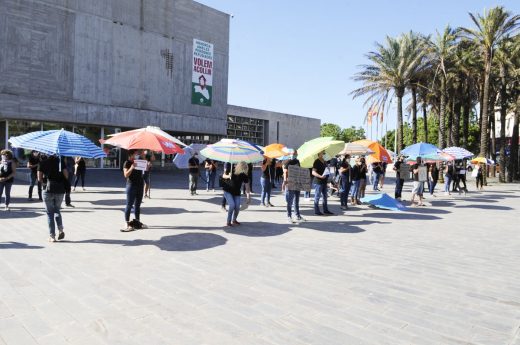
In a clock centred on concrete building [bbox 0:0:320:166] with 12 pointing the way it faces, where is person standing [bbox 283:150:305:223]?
The person standing is roughly at 1 o'clock from the concrete building.

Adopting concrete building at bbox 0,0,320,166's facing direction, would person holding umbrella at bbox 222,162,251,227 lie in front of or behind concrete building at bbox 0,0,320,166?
in front

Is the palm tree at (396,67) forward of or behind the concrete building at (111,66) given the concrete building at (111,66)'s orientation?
forward

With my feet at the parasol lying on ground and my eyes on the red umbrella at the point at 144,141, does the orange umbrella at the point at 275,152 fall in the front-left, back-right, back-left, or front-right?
front-right

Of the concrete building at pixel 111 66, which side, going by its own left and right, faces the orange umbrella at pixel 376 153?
front

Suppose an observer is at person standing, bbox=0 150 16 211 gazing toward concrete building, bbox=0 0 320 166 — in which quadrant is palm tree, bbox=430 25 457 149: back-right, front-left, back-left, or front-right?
front-right

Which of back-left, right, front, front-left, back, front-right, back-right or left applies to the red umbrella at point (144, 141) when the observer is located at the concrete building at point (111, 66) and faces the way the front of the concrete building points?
front-right

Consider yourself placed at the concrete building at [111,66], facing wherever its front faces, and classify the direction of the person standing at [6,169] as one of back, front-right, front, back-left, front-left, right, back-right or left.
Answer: front-right

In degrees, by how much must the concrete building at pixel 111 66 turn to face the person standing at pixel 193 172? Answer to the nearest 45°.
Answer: approximately 45° to its right

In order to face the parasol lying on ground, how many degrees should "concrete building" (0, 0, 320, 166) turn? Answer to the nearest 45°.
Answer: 0° — it already faces it

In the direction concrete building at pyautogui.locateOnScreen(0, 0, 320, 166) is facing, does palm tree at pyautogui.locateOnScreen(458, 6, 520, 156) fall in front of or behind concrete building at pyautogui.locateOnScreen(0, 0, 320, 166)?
in front
